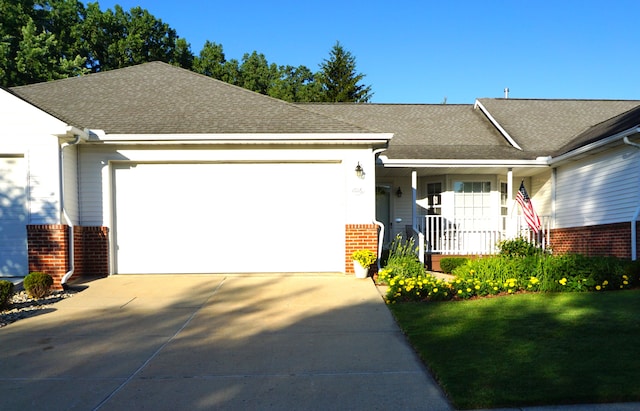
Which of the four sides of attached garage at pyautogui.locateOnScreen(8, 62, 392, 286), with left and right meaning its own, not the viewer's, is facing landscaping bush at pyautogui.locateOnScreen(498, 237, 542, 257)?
left

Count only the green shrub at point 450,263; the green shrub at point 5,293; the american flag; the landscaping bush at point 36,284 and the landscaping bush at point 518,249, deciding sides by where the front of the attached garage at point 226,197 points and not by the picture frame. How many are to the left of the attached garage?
3

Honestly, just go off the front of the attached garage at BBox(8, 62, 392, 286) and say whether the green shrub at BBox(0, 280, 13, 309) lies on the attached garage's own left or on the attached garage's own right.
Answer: on the attached garage's own right

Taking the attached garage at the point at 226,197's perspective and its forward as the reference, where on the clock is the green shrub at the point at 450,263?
The green shrub is roughly at 9 o'clock from the attached garage.

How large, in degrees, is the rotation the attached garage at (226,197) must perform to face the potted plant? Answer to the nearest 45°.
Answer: approximately 45° to its left

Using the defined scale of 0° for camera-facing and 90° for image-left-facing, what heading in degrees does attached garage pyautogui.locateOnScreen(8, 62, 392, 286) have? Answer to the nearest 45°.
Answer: approximately 0°

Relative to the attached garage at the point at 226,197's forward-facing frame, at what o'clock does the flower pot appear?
The flower pot is roughly at 10 o'clock from the attached garage.

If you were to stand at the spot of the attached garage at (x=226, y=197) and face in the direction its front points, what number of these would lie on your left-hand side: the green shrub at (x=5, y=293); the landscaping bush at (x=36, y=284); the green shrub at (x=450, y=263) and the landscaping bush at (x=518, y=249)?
2

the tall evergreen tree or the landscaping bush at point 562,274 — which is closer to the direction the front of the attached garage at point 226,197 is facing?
the landscaping bush

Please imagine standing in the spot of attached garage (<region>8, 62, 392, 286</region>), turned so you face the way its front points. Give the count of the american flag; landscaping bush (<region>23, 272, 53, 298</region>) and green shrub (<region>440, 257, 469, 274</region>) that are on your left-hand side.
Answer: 2

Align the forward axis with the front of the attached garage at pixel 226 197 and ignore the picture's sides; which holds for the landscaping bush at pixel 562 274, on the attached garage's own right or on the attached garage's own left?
on the attached garage's own left

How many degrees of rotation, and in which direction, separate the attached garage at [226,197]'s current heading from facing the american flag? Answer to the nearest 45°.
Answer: approximately 90° to its left
